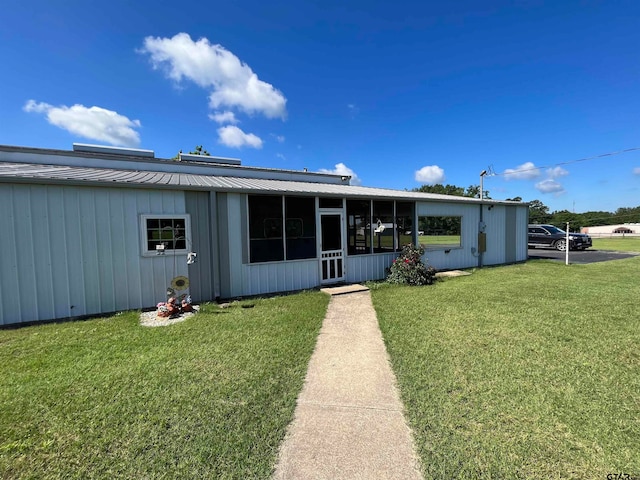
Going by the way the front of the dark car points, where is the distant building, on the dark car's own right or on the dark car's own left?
on the dark car's own left

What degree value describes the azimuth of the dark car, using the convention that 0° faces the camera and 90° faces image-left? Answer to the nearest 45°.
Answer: approximately 315°

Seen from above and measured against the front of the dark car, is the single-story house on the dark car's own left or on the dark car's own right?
on the dark car's own right

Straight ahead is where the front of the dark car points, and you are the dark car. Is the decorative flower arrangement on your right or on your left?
on your right
